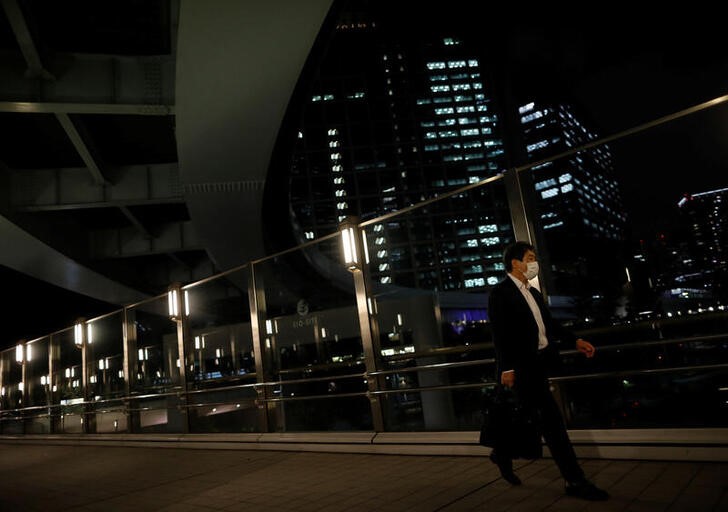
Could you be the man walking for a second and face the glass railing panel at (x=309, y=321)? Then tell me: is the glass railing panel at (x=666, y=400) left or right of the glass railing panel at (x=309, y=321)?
right

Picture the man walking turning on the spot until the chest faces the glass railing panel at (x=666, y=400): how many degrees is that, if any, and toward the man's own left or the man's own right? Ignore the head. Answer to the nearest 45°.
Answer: approximately 45° to the man's own left

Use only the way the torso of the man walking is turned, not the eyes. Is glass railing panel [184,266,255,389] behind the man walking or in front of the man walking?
behind
